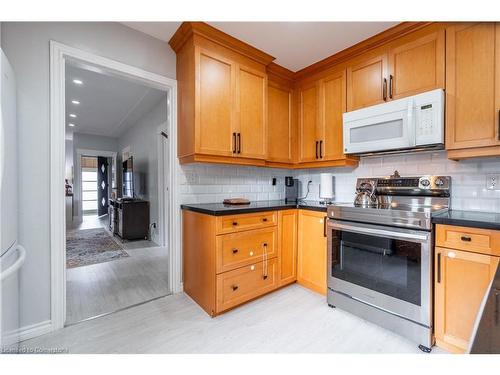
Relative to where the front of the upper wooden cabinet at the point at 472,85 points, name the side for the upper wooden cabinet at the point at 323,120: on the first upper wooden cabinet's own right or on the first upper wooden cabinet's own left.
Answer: on the first upper wooden cabinet's own right

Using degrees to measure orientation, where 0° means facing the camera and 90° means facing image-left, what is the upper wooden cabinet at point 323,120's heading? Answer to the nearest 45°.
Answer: approximately 45°

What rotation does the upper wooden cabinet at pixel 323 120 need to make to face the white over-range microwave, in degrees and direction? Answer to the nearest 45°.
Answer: approximately 90° to its left

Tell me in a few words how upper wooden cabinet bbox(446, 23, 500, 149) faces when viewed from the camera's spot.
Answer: facing the viewer

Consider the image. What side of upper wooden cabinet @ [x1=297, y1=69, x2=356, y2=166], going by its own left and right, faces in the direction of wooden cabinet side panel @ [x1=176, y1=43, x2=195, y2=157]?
front

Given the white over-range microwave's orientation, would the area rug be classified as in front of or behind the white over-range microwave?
in front

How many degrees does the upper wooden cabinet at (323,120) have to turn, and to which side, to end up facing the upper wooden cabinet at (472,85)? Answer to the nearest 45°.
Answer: approximately 90° to its left

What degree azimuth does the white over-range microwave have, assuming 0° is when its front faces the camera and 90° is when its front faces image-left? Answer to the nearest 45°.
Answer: approximately 45°

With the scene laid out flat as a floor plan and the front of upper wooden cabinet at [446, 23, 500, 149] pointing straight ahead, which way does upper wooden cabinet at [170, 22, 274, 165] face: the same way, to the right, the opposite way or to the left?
to the left

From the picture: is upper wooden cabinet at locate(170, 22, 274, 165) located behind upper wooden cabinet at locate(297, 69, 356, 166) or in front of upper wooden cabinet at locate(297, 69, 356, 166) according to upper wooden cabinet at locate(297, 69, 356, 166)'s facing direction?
in front

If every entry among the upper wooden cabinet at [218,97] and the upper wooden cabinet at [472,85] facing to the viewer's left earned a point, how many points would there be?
0
